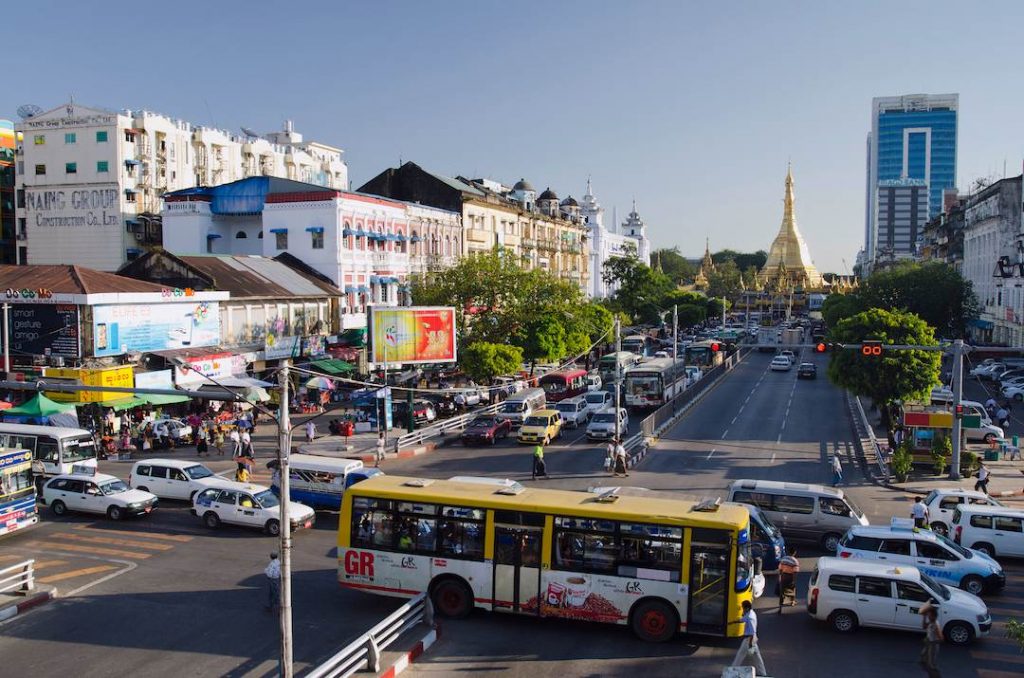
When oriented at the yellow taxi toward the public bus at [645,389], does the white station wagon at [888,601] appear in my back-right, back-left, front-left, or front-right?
back-right

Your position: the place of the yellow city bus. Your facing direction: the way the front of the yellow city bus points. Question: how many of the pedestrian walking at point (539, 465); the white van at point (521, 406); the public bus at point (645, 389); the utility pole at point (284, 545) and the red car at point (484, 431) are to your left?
4

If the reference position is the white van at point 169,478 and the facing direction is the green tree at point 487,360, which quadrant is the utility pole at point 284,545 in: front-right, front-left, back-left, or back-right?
back-right

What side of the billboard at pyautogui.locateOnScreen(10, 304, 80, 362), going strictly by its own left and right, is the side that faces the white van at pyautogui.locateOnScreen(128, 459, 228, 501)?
front

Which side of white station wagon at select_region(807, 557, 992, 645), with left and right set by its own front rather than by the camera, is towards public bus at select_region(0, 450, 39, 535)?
back

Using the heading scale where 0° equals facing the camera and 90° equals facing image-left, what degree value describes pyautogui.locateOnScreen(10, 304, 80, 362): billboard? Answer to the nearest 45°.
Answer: approximately 0°

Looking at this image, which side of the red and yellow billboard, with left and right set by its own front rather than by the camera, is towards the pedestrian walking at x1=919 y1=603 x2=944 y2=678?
front

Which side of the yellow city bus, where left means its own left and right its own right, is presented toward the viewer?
right
